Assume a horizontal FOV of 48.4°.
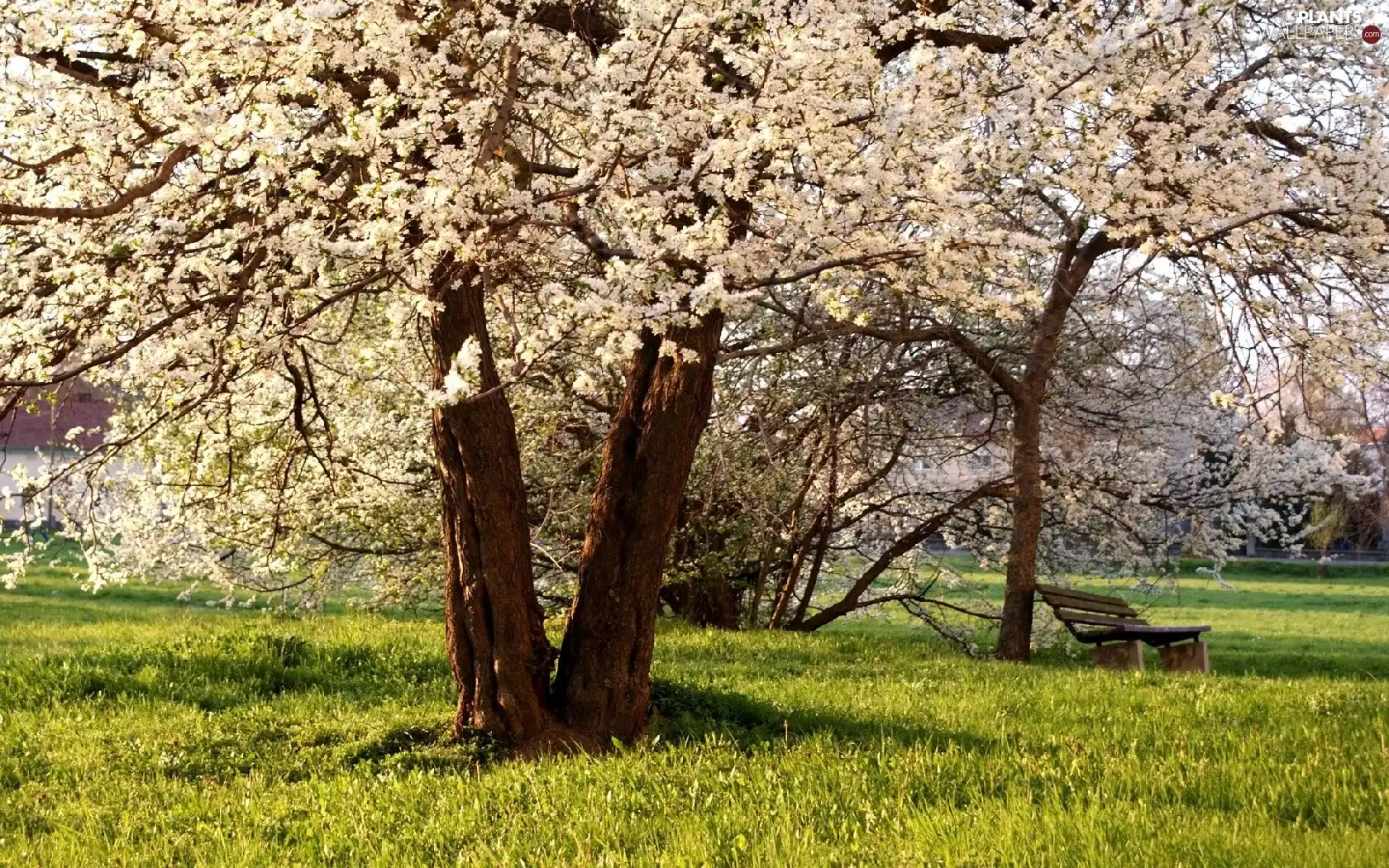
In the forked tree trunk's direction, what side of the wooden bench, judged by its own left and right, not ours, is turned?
right

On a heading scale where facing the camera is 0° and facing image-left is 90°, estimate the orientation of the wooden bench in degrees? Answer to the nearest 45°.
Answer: approximately 315°
